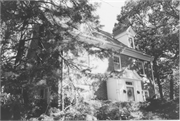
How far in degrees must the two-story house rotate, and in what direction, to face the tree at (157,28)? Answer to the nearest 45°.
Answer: approximately 90° to its left
